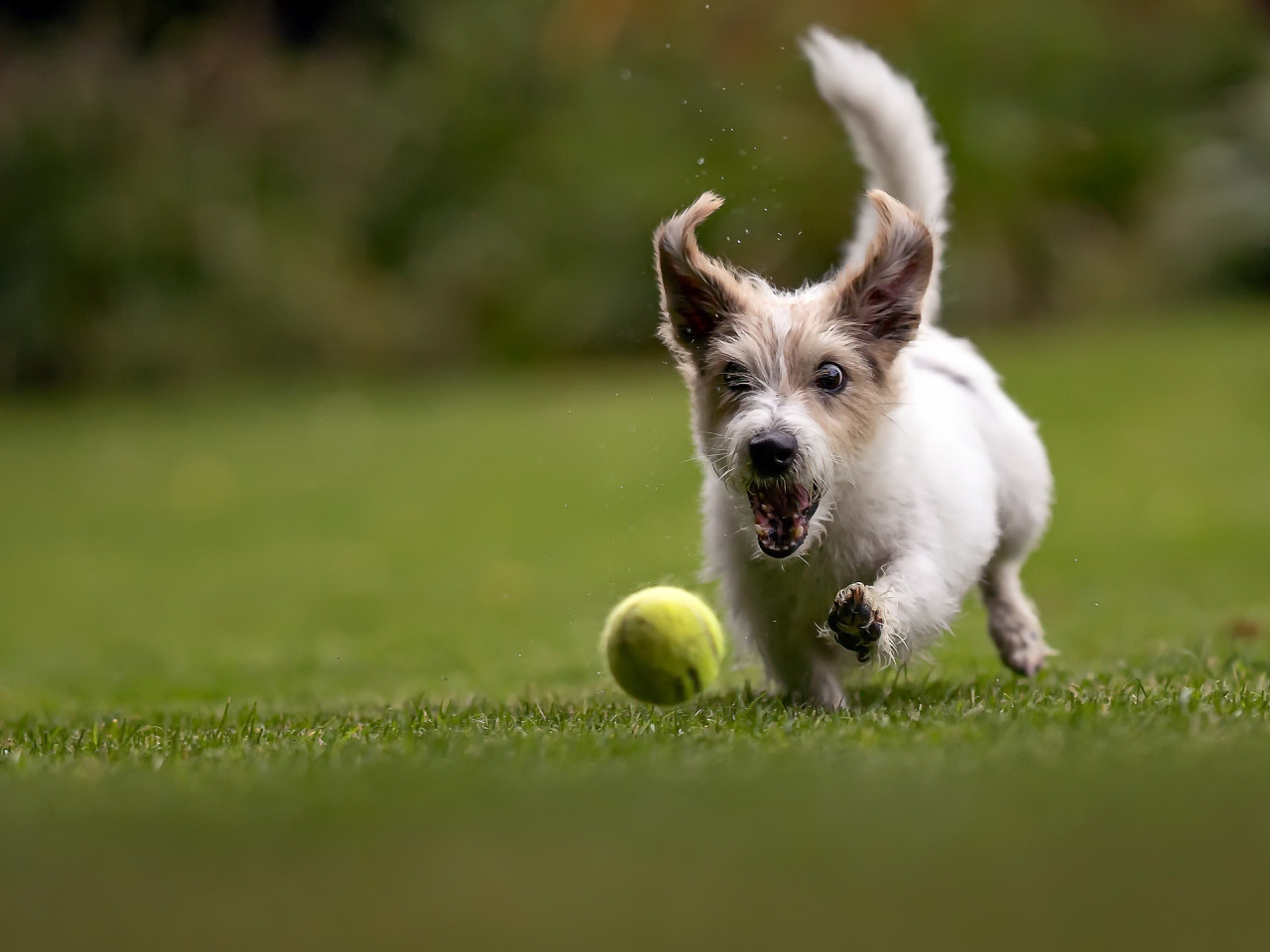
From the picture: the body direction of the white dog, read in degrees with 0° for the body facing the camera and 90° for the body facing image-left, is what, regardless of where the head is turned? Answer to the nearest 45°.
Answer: approximately 45°
